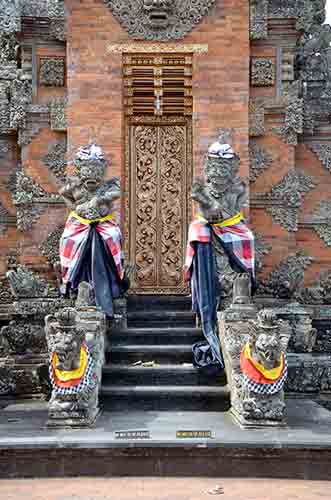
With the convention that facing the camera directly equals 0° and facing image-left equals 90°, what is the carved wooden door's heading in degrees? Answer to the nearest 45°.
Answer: approximately 0°

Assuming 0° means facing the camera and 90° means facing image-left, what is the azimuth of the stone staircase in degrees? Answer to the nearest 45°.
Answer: approximately 0°

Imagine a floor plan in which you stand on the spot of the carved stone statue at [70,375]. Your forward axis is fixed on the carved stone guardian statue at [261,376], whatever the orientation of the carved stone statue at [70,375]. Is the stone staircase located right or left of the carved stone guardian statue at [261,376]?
left

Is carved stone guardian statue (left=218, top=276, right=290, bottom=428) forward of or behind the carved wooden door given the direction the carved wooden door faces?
forward

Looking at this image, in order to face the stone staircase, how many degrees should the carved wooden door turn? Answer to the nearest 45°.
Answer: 0° — it already faces it

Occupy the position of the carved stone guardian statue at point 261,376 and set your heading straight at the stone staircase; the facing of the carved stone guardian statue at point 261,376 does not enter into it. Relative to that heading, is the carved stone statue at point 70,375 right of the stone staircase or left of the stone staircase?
left

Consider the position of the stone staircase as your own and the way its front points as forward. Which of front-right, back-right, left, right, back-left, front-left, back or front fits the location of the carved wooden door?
back

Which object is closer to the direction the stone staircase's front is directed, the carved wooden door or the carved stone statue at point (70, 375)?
the carved stone statue

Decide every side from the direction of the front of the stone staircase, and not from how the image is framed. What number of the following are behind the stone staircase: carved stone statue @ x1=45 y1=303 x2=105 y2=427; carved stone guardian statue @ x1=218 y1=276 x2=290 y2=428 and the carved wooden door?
1

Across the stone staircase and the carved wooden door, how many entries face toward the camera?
2

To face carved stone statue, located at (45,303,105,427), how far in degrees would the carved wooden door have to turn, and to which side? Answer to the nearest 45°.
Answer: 0° — it already faces it
